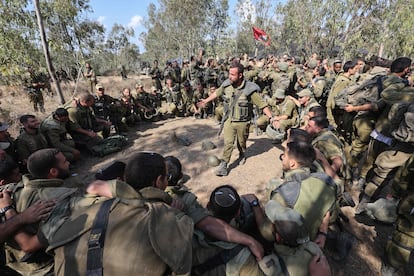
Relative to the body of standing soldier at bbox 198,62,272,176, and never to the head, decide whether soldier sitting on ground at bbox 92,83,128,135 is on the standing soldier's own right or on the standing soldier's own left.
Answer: on the standing soldier's own right

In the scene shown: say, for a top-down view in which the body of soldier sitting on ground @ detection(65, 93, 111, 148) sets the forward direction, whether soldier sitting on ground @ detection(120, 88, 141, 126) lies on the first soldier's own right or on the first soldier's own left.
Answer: on the first soldier's own left

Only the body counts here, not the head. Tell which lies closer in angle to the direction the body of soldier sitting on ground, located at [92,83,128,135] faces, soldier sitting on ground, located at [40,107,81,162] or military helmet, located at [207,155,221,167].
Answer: the military helmet

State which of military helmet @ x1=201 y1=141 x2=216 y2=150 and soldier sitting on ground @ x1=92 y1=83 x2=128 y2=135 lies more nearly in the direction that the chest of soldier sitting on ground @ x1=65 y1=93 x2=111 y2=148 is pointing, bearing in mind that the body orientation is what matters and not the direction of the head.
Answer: the military helmet

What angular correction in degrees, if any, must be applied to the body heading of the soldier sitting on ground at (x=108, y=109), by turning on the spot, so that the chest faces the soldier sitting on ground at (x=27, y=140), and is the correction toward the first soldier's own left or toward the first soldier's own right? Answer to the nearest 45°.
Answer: approximately 90° to the first soldier's own right

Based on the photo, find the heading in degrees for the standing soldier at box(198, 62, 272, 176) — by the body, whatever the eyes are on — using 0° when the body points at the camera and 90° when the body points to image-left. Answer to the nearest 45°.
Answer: approximately 45°

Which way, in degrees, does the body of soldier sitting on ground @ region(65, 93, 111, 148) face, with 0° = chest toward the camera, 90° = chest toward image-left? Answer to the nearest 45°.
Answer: approximately 315°

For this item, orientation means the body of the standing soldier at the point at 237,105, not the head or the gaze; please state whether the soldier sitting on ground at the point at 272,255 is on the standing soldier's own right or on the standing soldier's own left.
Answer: on the standing soldier's own left
